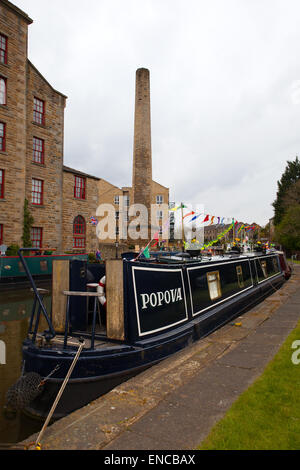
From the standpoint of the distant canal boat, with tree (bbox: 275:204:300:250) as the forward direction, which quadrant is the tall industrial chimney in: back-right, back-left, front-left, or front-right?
front-left

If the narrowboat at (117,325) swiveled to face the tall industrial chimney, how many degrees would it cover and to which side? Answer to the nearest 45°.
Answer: approximately 45° to its left

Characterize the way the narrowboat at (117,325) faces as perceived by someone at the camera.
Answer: facing away from the viewer and to the right of the viewer

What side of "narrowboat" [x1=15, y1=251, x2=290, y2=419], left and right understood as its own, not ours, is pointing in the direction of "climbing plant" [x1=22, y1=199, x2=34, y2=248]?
left

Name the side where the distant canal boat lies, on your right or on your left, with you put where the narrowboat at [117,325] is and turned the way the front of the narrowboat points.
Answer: on your left
